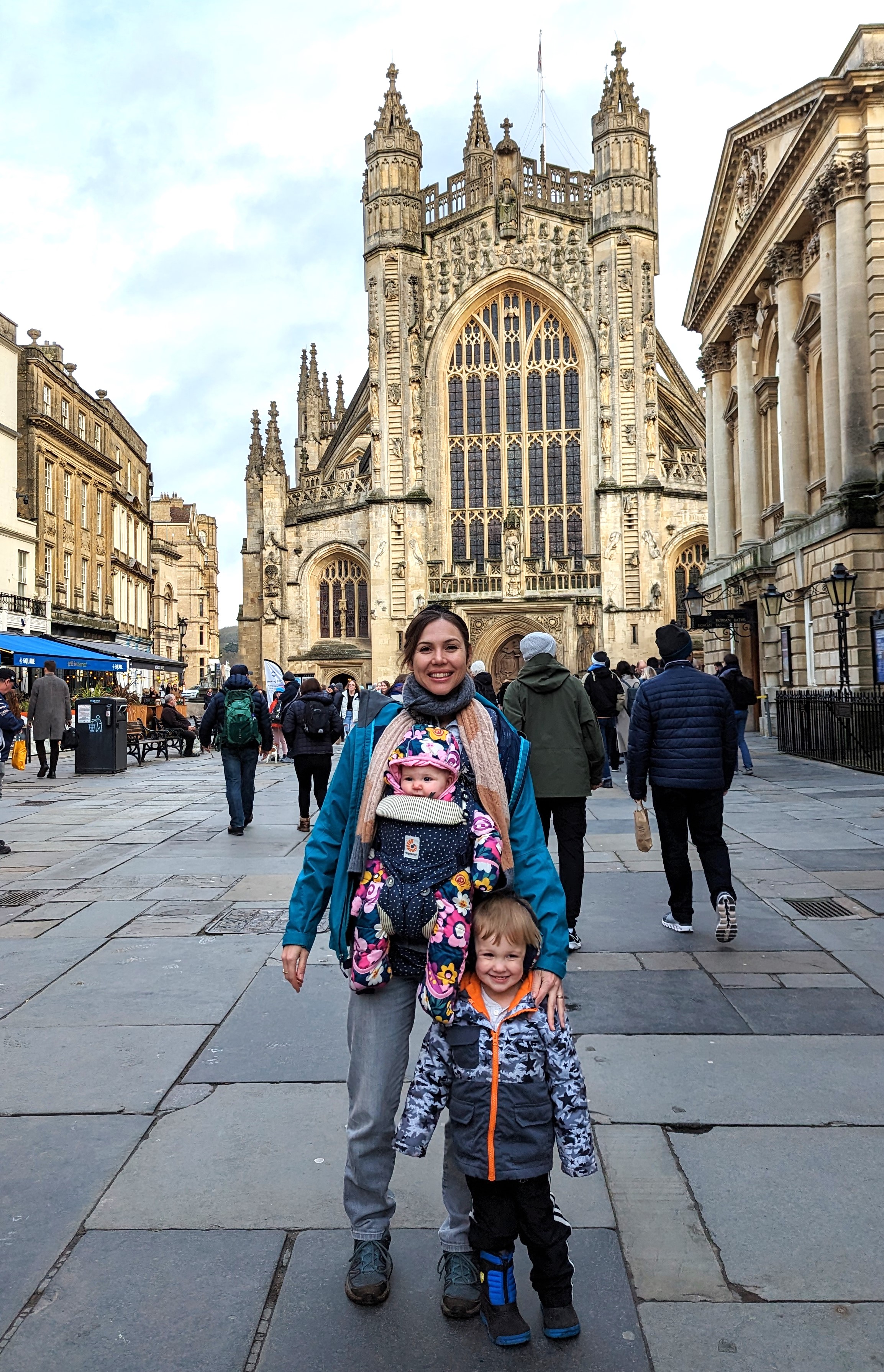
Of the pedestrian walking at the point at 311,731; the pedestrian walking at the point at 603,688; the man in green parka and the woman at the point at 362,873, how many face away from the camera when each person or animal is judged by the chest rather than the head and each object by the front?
3

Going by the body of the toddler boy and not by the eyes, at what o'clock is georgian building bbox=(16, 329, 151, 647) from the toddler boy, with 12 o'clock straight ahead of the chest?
The georgian building is roughly at 5 o'clock from the toddler boy.

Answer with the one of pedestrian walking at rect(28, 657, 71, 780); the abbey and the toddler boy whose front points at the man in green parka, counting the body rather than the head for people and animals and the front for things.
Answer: the abbey

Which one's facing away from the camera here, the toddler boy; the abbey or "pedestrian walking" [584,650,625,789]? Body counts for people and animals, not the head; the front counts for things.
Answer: the pedestrian walking

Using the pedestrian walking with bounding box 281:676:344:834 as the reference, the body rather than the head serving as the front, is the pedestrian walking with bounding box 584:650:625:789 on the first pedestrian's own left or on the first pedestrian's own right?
on the first pedestrian's own right

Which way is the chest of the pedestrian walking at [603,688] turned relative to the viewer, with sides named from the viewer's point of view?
facing away from the viewer

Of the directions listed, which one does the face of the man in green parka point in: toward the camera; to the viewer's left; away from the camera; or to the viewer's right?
away from the camera

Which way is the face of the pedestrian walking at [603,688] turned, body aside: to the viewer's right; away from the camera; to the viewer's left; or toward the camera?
away from the camera

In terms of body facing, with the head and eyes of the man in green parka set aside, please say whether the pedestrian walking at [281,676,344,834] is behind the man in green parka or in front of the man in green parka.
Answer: in front
